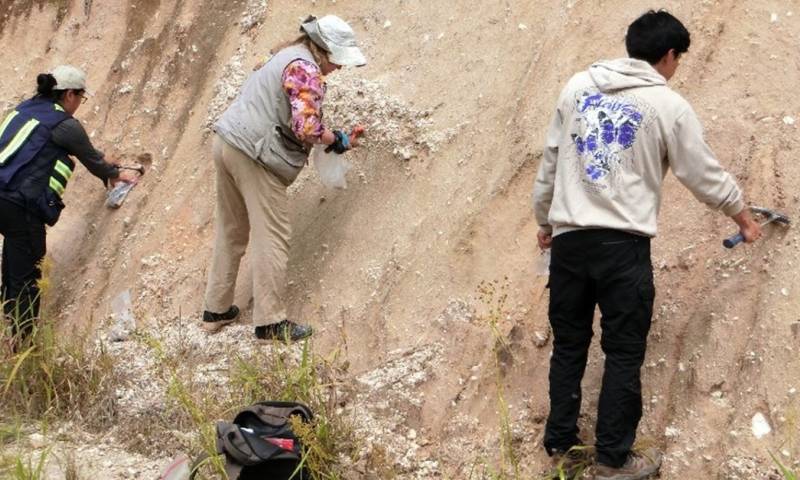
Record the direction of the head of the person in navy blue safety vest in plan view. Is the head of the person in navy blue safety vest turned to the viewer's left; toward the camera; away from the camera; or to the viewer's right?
to the viewer's right

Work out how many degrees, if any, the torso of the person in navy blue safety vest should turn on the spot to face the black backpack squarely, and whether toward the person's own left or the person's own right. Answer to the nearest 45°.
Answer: approximately 135° to the person's own right

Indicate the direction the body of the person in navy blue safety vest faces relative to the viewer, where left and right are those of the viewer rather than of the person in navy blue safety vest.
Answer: facing away from the viewer and to the right of the viewer

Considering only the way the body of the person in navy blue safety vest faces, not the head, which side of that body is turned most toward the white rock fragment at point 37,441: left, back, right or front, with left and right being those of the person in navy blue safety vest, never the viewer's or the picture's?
right

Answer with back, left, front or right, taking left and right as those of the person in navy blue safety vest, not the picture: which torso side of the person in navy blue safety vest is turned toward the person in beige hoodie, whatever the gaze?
right

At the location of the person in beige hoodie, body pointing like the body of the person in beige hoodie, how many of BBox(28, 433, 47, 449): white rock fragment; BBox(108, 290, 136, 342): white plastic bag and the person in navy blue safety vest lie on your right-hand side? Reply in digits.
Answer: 0

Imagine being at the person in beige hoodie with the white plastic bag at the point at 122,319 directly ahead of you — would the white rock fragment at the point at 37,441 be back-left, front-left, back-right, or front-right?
front-left

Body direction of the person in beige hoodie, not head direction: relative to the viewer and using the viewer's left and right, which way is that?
facing away from the viewer and to the right of the viewer

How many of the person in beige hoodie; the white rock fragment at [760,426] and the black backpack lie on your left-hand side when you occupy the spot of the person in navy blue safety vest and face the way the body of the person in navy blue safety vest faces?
0

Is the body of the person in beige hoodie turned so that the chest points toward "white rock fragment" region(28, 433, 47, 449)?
no

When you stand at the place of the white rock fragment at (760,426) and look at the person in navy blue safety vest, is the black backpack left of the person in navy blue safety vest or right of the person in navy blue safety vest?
left

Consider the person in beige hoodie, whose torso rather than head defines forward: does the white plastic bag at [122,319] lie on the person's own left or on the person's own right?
on the person's own left

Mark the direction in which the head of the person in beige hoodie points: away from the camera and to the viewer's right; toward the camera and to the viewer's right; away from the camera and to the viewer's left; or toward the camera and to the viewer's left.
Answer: away from the camera and to the viewer's right

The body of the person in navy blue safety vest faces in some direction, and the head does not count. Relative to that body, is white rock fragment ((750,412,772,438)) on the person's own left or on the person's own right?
on the person's own right
